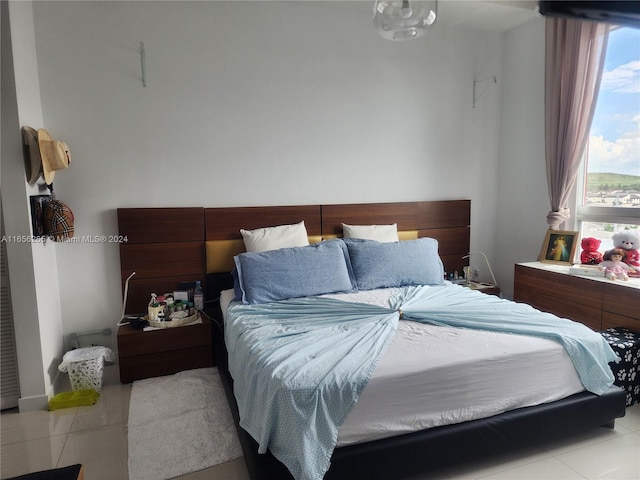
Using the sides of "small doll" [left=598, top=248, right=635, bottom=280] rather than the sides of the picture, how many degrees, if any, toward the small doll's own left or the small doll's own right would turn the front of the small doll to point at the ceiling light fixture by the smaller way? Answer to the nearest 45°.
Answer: approximately 45° to the small doll's own right

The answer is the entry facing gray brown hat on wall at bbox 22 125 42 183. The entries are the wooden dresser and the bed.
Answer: the wooden dresser

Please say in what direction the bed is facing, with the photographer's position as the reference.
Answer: facing the viewer and to the right of the viewer

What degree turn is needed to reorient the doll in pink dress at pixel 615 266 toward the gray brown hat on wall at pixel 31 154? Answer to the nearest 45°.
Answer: approximately 45° to its right

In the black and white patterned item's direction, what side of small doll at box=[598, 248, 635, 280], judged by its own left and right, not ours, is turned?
front

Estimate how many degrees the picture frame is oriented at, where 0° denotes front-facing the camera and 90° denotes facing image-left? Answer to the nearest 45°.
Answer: approximately 0°

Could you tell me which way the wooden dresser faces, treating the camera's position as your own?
facing the viewer and to the left of the viewer

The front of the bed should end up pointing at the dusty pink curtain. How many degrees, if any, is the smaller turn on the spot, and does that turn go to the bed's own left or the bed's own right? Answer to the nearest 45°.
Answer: approximately 90° to the bed's own left

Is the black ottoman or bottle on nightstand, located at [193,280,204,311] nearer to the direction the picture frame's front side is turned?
the black ottoman

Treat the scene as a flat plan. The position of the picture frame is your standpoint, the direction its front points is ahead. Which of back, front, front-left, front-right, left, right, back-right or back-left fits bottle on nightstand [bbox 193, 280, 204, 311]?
front-right

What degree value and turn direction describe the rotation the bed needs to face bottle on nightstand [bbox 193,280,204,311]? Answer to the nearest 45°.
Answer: approximately 180°

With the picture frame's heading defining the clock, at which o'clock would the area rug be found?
The area rug is roughly at 1 o'clock from the picture frame.

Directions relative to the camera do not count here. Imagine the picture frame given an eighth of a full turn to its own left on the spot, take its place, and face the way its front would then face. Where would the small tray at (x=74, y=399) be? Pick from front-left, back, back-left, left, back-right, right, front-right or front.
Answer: right

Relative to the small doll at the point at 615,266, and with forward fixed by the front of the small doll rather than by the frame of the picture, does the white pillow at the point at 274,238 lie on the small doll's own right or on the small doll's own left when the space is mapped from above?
on the small doll's own right

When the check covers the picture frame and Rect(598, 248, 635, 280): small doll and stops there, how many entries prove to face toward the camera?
2

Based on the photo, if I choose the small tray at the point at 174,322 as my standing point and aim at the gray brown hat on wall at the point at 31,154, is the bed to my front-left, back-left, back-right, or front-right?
back-left

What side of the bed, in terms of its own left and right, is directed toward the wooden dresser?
left
